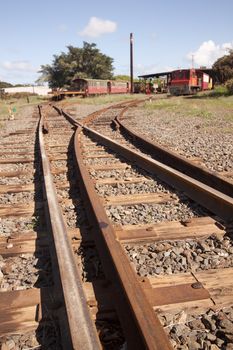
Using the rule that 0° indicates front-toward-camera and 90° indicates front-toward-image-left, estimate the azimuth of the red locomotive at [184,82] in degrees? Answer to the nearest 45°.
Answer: approximately 45°

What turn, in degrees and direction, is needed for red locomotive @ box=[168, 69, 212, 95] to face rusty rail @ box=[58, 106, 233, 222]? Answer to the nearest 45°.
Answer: approximately 45° to its left

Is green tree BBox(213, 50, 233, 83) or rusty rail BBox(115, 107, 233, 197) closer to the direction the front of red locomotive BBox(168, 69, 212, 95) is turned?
the rusty rail

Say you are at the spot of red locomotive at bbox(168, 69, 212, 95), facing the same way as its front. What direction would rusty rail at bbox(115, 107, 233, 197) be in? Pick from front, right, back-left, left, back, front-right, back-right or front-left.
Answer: front-left

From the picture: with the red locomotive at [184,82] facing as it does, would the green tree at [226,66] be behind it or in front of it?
behind

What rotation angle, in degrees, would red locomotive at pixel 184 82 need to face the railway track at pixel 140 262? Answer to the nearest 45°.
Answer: approximately 45° to its left

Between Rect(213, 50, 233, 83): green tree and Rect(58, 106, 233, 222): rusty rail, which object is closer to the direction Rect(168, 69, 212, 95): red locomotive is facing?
the rusty rail

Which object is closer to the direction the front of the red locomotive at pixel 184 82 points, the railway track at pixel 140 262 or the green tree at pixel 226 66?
the railway track

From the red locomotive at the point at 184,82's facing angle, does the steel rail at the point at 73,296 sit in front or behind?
in front
